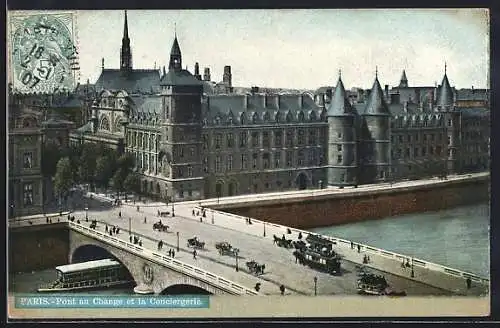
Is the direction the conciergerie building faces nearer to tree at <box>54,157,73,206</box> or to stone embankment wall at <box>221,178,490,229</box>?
the stone embankment wall

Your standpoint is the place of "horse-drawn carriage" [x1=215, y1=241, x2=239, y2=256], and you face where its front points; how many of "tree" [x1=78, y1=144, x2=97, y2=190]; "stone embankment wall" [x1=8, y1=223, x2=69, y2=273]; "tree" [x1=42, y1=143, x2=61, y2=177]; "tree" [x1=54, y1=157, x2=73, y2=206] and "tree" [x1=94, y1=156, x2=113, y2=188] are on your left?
0

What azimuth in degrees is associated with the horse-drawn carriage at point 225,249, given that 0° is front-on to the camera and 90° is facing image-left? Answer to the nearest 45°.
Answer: approximately 315°

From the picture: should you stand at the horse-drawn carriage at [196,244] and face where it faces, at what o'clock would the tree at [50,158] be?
The tree is roughly at 5 o'clock from the horse-drawn carriage.

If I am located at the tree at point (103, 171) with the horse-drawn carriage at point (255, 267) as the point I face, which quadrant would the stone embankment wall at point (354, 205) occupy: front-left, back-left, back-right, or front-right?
front-left

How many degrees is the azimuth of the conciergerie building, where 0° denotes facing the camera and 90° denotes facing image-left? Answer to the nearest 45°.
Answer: approximately 315°

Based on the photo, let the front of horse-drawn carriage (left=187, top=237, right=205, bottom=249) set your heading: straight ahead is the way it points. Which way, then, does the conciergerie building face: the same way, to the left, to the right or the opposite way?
the same way

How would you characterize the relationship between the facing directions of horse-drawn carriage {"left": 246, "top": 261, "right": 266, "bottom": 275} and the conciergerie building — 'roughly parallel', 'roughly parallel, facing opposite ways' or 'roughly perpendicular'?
roughly parallel

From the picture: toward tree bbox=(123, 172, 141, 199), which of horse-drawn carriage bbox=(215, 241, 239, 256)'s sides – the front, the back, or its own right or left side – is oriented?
back

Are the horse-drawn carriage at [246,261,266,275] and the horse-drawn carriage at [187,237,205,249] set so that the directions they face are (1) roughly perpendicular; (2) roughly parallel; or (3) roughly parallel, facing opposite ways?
roughly parallel

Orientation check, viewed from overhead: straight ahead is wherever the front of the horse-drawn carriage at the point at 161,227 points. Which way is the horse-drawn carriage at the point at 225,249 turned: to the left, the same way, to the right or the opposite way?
the same way

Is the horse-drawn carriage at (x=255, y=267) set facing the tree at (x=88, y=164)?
no

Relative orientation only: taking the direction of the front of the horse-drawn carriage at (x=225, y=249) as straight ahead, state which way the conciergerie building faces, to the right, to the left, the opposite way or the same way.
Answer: the same way

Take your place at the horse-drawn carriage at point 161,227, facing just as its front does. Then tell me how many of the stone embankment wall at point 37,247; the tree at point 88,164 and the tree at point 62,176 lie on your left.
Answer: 0
